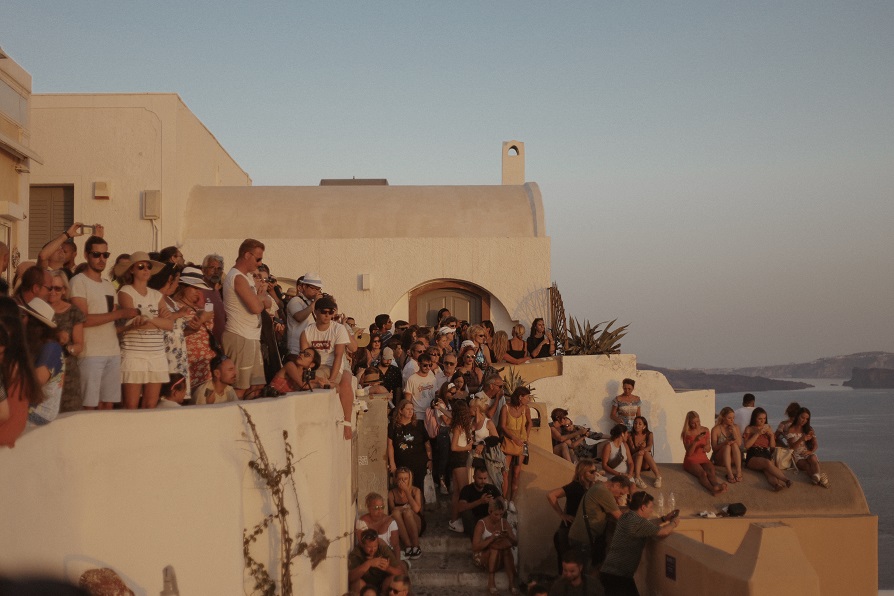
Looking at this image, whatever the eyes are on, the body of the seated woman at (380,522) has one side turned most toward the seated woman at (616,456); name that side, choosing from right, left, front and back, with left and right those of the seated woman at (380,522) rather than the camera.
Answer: left

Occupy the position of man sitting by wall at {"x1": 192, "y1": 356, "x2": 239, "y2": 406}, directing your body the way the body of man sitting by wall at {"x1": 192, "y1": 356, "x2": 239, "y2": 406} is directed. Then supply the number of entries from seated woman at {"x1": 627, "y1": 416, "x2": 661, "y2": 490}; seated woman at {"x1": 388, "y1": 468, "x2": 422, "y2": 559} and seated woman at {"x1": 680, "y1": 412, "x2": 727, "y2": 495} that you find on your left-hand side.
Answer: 3

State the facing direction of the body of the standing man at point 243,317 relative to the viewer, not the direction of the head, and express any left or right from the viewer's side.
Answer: facing to the right of the viewer

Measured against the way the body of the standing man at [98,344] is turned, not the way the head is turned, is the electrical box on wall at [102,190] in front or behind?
behind

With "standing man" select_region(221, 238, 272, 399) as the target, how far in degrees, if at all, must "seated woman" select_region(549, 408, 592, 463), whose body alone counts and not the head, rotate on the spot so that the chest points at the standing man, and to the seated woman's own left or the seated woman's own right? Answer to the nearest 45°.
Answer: approximately 90° to the seated woman's own right

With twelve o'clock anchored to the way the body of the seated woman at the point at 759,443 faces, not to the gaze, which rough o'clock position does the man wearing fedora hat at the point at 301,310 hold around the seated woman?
The man wearing fedora hat is roughly at 3 o'clock from the seated woman.

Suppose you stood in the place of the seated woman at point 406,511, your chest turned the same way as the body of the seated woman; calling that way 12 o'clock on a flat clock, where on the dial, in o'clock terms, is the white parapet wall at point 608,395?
The white parapet wall is roughly at 7 o'clock from the seated woman.

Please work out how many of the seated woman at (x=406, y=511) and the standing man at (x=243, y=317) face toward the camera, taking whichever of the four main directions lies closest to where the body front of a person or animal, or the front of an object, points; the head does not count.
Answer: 1

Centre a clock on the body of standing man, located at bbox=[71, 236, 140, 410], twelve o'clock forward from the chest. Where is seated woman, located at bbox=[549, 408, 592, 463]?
The seated woman is roughly at 9 o'clock from the standing man.

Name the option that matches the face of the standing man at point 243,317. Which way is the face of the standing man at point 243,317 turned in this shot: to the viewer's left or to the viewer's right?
to the viewer's right

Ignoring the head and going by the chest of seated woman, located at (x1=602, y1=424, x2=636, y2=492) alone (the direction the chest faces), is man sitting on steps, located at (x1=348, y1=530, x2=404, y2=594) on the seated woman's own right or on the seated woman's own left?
on the seated woman's own right

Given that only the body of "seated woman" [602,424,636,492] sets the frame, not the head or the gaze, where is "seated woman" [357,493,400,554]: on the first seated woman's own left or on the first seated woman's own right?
on the first seated woman's own right

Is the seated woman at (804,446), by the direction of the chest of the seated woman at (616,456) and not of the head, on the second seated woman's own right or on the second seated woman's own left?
on the second seated woman's own left

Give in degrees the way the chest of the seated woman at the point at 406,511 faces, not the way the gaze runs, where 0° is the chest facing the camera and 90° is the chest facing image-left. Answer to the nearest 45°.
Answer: approximately 0°

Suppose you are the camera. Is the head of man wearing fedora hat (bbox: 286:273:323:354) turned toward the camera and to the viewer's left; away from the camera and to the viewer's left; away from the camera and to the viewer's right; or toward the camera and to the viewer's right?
toward the camera and to the viewer's right

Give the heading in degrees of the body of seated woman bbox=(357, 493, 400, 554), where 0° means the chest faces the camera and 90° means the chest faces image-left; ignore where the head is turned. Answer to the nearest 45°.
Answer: approximately 315°

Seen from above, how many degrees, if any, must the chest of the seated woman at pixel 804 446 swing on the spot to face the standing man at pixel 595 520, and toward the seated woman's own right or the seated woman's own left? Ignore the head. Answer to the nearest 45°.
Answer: approximately 90° to the seated woman's own right
